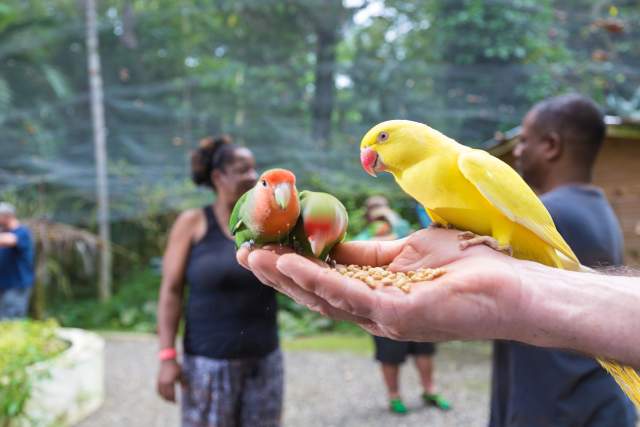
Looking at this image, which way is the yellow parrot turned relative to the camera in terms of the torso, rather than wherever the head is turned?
to the viewer's left

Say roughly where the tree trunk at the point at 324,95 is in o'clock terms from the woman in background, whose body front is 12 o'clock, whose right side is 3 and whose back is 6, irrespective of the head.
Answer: The tree trunk is roughly at 8 o'clock from the woman in background.

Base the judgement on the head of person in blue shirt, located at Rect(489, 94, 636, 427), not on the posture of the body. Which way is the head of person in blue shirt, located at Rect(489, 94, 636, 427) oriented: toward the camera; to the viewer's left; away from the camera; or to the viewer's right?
to the viewer's left

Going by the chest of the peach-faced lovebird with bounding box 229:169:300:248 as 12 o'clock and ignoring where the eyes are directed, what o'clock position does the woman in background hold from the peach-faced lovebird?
The woman in background is roughly at 7 o'clock from the peach-faced lovebird.

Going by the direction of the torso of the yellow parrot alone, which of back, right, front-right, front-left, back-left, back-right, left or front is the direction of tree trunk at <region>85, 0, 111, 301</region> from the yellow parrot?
front-right

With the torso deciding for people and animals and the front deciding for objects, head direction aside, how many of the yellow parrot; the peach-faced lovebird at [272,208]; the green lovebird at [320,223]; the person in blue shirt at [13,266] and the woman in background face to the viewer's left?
2

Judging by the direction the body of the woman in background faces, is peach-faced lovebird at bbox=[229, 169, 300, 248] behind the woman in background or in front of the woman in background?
in front

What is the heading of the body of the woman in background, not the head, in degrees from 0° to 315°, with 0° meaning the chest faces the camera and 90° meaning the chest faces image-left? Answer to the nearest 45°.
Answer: approximately 315°

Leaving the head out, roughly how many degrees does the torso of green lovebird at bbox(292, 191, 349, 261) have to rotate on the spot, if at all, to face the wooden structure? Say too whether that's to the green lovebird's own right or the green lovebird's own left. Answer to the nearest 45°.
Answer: approximately 135° to the green lovebird's own left

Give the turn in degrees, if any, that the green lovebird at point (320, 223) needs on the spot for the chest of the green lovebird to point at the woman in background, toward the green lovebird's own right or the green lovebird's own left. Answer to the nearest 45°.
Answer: approximately 180°

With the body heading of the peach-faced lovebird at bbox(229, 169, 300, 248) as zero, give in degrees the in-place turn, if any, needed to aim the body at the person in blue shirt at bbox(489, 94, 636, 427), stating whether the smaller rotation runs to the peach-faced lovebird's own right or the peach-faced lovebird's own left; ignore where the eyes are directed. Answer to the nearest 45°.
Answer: approximately 90° to the peach-faced lovebird's own left
